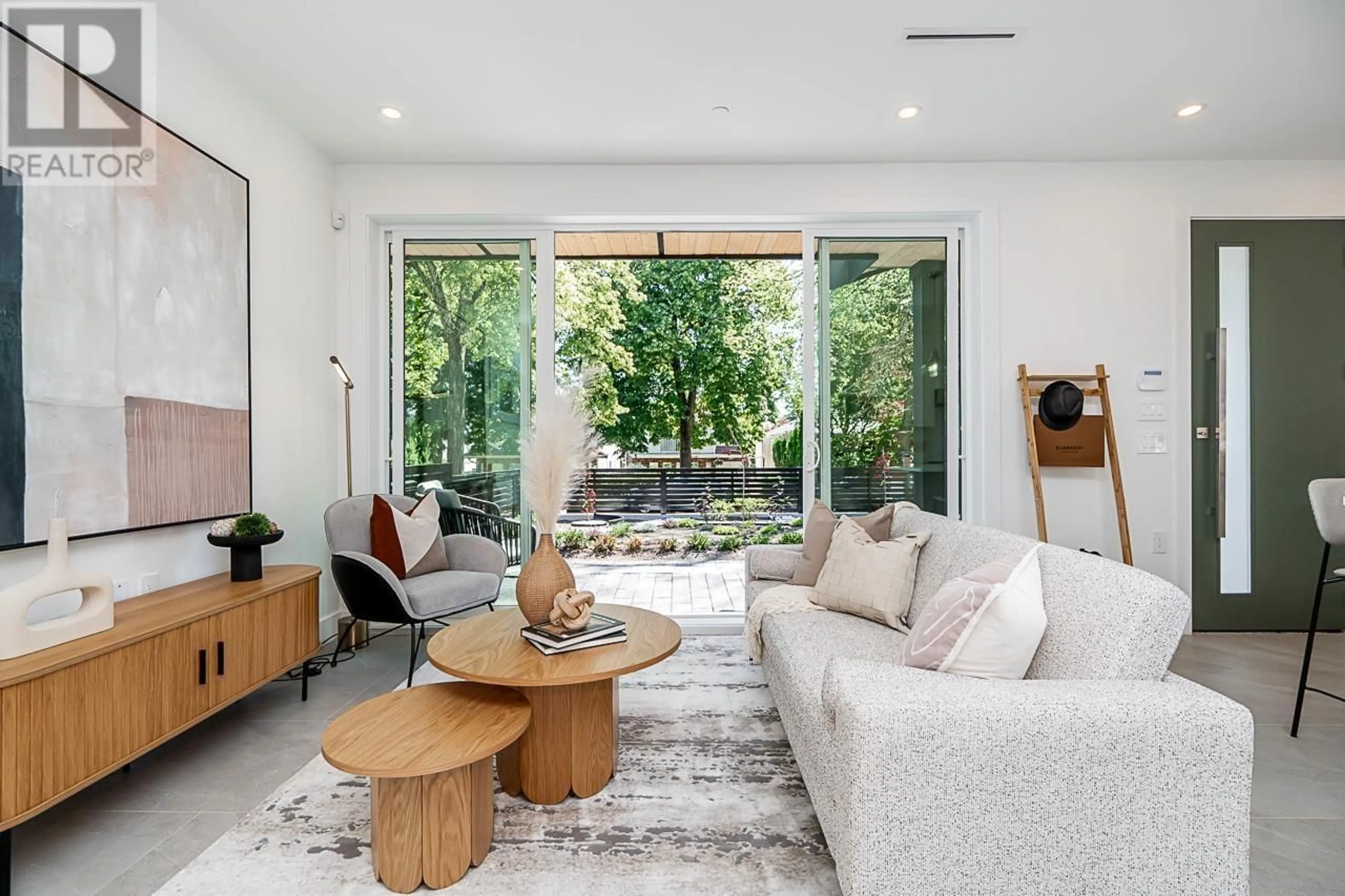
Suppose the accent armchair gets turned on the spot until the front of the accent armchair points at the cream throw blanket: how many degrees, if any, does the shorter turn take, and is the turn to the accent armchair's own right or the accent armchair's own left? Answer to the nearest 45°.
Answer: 0° — it already faces it

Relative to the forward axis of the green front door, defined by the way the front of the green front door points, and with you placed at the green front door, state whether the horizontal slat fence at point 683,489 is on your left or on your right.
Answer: on your right

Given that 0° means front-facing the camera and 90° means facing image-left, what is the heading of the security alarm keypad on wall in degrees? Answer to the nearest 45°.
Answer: approximately 0°

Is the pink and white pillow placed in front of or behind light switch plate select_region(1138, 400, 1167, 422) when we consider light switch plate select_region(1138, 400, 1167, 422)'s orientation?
in front

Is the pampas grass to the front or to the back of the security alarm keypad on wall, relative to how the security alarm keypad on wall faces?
to the front

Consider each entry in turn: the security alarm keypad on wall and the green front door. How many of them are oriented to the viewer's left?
0

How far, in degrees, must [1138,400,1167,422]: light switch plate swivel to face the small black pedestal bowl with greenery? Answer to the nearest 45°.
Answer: approximately 45° to its right

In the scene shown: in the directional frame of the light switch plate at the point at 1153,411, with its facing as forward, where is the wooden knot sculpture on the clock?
The wooden knot sculpture is roughly at 1 o'clock from the light switch plate.

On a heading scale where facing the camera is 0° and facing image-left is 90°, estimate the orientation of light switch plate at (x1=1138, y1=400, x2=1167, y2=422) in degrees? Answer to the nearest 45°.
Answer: approximately 0°
